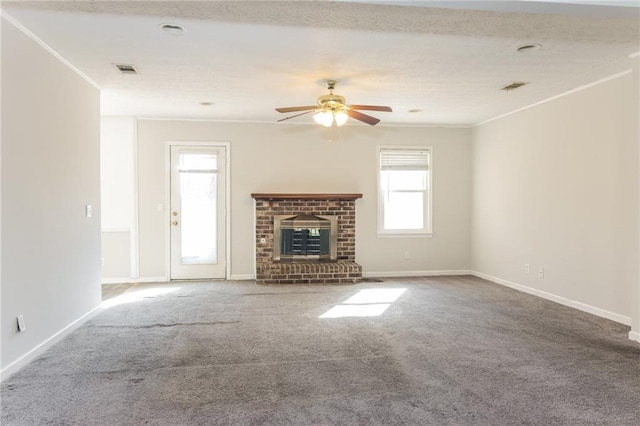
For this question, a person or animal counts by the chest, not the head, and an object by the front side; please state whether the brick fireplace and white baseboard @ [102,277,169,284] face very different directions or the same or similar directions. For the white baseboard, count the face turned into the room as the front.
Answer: same or similar directions

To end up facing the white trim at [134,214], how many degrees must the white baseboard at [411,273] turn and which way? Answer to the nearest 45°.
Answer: approximately 90° to its right

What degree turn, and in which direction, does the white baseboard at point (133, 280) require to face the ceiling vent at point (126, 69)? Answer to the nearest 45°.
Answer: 0° — it already faces it

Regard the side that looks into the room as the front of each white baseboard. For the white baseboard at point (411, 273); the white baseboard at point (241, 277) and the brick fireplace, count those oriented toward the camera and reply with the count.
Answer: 3

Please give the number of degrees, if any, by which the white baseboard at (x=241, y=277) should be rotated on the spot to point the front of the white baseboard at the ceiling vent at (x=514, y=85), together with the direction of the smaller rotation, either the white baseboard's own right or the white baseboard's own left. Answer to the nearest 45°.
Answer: approximately 45° to the white baseboard's own left

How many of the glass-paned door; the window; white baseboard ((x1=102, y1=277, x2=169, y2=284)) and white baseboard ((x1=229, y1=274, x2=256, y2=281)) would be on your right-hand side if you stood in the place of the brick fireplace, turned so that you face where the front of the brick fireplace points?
3

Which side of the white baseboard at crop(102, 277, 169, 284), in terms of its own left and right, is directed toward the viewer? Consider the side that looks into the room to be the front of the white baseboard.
front

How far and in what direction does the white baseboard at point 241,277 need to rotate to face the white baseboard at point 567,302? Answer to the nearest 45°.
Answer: approximately 45° to its left

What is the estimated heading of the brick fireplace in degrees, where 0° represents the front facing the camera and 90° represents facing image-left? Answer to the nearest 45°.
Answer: approximately 0°

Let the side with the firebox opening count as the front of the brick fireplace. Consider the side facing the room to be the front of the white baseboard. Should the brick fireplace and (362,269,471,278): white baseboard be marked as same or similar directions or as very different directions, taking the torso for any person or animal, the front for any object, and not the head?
same or similar directions

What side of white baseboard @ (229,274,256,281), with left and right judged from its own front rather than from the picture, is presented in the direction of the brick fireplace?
left

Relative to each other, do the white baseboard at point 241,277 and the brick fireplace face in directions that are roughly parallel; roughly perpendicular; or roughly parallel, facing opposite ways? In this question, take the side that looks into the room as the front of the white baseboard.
roughly parallel

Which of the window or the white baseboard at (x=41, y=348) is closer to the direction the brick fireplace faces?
the white baseboard

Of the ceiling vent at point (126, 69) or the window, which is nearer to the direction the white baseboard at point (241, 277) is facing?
the ceiling vent

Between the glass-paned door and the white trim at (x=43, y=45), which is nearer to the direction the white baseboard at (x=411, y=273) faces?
the white trim
